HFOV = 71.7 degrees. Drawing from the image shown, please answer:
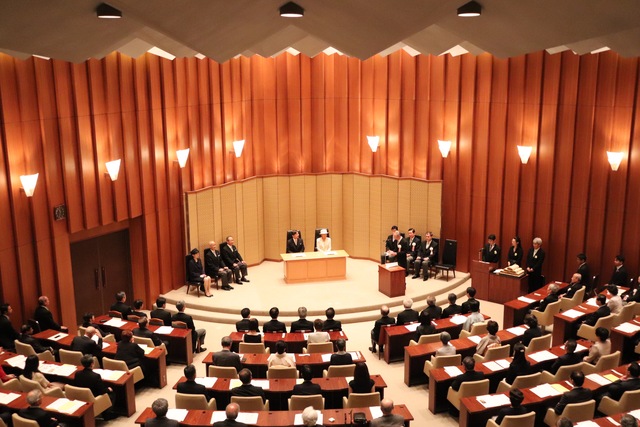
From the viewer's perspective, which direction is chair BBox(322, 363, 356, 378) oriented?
away from the camera

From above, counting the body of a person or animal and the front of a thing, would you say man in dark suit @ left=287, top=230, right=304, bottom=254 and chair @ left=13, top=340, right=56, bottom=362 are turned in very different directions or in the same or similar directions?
very different directions

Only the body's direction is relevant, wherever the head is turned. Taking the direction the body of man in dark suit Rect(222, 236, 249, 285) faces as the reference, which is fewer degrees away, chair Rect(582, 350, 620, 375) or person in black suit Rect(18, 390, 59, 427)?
the chair

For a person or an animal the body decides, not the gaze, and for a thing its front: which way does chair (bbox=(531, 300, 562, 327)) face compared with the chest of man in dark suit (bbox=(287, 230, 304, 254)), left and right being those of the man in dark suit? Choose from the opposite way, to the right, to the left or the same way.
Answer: the opposite way

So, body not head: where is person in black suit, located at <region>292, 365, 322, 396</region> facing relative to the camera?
away from the camera

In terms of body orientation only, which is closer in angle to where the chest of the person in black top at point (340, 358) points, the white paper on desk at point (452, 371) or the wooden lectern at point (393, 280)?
the wooden lectern

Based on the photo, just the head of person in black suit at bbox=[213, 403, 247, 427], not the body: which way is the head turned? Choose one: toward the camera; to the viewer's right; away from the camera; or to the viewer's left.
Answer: away from the camera

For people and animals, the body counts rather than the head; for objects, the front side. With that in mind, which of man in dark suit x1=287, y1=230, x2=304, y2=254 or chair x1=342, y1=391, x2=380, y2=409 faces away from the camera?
the chair

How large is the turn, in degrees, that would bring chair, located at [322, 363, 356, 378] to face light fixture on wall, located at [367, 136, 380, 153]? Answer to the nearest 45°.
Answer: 0° — it already faces it

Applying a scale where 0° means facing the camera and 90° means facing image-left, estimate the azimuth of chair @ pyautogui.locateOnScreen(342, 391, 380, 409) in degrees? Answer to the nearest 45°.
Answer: approximately 180°

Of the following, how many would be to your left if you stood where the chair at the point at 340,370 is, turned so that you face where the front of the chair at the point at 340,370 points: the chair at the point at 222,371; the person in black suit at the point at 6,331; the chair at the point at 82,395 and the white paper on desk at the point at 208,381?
4
